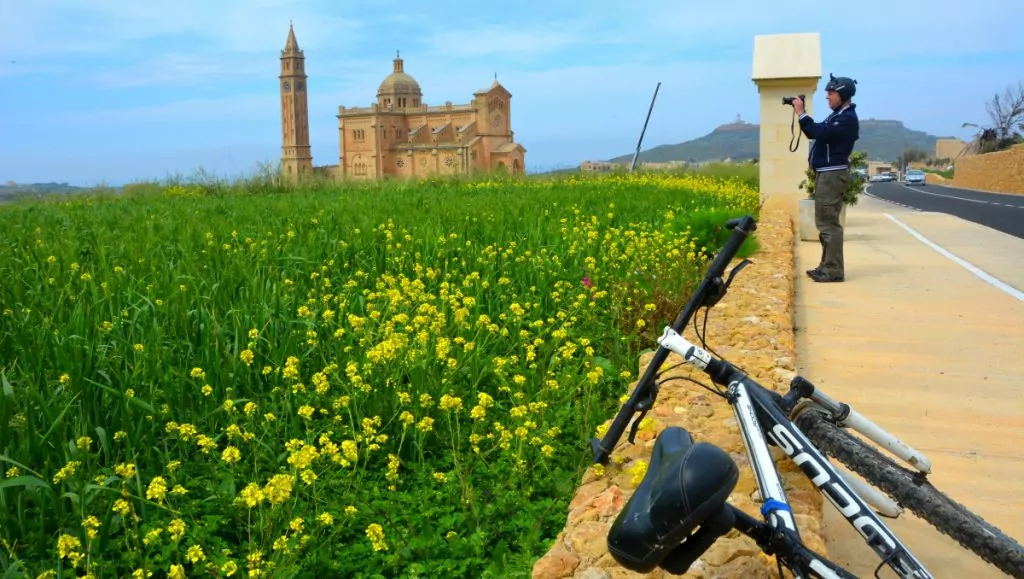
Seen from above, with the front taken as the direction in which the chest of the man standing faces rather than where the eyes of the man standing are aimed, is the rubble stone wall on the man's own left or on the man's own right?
on the man's own left

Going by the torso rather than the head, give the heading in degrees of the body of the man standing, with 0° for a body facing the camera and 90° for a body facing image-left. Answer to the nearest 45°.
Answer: approximately 90°

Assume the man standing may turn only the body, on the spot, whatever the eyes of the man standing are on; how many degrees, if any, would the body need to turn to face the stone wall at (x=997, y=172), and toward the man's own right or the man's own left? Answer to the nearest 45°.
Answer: approximately 90° to the man's own right

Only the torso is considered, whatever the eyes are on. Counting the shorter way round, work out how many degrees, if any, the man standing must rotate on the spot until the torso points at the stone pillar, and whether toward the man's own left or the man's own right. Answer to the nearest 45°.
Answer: approximately 90° to the man's own right

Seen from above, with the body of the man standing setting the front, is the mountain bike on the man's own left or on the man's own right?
on the man's own left

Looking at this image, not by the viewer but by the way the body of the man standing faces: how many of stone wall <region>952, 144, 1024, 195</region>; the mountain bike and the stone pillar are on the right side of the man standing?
2
